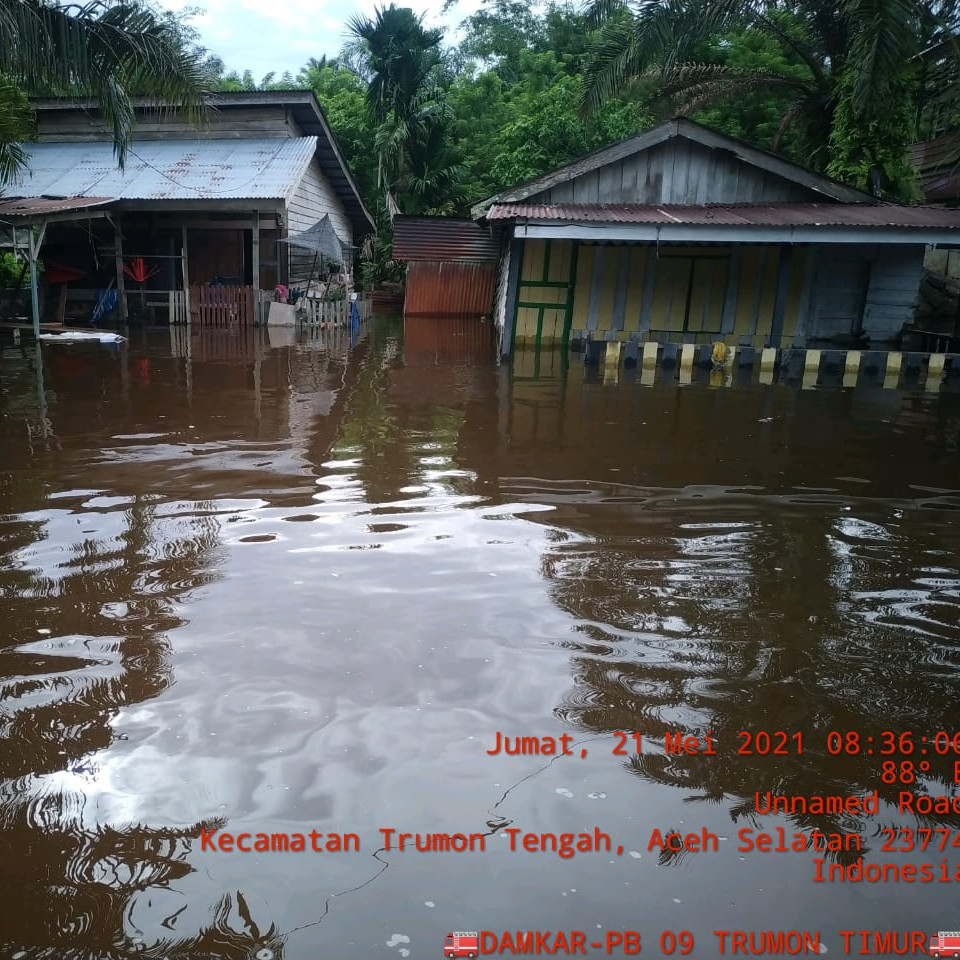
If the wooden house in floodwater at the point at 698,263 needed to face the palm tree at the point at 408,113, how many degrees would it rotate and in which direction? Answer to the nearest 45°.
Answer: approximately 135° to its right

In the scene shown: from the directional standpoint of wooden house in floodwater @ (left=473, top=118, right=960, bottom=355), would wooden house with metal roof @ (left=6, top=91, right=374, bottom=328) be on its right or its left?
on its right

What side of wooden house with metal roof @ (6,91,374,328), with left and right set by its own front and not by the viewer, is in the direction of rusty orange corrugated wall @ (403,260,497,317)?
left

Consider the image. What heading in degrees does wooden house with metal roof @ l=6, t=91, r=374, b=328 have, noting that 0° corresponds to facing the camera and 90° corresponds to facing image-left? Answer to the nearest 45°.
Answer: approximately 0°

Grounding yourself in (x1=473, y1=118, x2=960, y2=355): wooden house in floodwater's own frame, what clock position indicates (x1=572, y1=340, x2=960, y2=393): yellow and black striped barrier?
The yellow and black striped barrier is roughly at 11 o'clock from the wooden house in floodwater.

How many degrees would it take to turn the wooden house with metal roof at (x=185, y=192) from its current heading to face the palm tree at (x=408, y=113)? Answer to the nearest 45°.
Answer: approximately 135° to its left

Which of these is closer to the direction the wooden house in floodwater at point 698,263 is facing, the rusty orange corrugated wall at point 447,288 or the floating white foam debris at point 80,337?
the floating white foam debris

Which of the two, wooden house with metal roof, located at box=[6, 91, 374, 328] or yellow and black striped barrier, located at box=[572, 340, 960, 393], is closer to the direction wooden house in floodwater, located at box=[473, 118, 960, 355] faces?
the yellow and black striped barrier

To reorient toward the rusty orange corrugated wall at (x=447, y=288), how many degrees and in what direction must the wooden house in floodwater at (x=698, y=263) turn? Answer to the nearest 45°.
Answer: approximately 135° to its right

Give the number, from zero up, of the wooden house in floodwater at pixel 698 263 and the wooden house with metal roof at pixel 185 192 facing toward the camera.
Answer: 2

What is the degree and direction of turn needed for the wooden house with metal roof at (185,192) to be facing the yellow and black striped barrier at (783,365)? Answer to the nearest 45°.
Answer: approximately 45° to its left

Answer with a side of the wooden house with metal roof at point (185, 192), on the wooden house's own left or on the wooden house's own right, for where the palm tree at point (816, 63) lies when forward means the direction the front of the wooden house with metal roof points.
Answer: on the wooden house's own left
